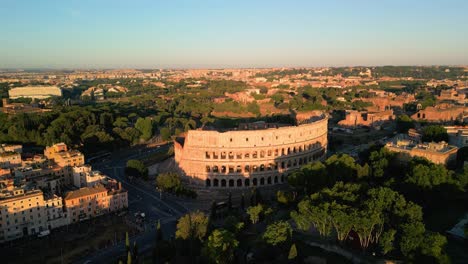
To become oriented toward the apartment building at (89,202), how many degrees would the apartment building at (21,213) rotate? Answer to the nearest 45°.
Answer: approximately 45° to its left

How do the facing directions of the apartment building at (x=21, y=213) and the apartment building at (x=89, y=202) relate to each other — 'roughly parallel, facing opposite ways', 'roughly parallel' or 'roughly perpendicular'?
roughly parallel

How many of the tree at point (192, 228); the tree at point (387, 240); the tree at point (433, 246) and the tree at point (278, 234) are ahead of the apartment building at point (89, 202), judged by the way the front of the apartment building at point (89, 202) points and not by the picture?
4

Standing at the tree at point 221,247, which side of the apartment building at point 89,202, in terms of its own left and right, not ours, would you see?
front

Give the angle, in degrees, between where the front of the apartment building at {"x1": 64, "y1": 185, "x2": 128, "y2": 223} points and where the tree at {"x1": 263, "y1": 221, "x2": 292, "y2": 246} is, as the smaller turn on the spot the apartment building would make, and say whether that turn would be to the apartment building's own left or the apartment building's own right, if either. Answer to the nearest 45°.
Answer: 0° — it already faces it

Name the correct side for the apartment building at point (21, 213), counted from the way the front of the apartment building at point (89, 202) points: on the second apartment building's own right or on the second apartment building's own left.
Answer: on the second apartment building's own right

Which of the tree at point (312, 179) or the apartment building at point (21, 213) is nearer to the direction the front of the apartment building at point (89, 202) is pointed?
the tree

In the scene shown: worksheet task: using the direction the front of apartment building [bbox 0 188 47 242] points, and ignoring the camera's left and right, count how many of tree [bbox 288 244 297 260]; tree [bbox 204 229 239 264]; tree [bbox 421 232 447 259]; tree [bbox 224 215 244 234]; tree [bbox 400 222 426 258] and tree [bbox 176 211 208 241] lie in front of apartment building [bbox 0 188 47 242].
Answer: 6

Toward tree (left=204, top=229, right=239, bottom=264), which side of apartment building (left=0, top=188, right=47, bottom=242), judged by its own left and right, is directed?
front

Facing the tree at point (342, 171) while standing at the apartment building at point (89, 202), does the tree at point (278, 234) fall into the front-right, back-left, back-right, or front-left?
front-right

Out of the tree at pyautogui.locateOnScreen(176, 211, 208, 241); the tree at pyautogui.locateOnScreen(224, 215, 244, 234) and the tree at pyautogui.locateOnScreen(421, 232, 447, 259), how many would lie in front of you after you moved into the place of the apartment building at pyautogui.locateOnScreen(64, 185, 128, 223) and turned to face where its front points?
3

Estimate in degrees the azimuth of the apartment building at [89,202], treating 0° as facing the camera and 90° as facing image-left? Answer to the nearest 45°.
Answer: approximately 315°

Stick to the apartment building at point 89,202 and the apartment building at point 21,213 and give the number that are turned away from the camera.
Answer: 0

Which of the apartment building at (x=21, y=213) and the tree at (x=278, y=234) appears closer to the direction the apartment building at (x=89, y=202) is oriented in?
the tree

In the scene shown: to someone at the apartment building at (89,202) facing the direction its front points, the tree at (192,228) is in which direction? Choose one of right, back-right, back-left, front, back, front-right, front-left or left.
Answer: front

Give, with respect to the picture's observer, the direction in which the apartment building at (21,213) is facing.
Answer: facing the viewer and to the right of the viewer

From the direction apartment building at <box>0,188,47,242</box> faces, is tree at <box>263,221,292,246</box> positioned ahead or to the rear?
ahead
